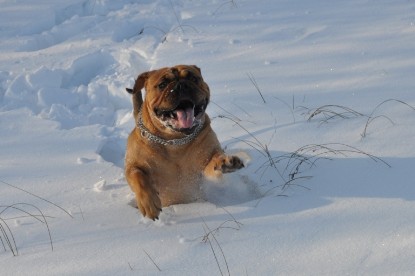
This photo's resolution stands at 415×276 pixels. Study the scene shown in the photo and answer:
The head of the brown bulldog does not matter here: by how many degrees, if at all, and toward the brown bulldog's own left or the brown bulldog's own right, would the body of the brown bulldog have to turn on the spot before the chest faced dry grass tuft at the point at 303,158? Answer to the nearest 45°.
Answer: approximately 90° to the brown bulldog's own left

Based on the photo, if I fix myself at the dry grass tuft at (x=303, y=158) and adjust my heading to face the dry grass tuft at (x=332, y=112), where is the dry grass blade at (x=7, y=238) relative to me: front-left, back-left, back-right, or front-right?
back-left

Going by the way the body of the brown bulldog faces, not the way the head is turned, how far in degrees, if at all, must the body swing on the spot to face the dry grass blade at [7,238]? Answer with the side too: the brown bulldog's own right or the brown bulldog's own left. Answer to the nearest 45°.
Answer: approximately 45° to the brown bulldog's own right

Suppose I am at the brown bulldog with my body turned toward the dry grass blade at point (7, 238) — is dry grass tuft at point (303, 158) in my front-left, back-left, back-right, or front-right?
back-left

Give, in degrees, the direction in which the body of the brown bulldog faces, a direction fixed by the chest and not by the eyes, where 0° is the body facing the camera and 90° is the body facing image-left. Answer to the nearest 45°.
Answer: approximately 0°

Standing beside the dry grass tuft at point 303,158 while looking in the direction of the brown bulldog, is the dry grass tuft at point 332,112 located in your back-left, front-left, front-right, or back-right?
back-right

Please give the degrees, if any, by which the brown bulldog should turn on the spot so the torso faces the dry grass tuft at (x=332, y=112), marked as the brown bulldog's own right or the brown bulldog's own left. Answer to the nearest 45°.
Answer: approximately 135° to the brown bulldog's own left
